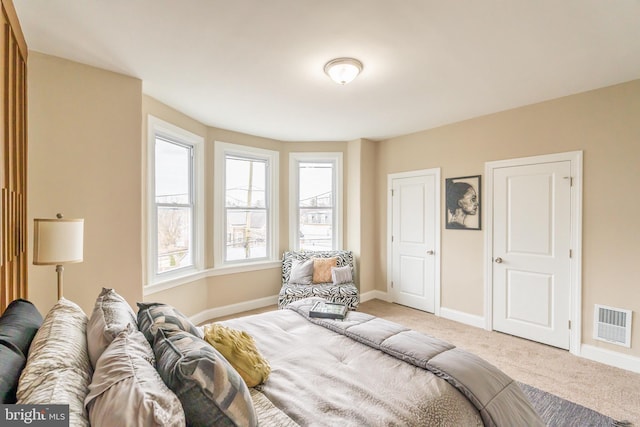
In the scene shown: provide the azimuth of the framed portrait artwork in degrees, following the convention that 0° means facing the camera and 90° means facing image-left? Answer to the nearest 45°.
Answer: approximately 45°

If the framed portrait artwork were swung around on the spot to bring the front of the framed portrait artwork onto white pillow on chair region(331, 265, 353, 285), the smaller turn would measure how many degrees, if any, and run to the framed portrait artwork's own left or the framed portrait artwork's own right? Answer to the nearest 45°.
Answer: approximately 45° to the framed portrait artwork's own right

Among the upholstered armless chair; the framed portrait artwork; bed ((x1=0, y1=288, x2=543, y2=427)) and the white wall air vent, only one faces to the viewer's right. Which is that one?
the bed

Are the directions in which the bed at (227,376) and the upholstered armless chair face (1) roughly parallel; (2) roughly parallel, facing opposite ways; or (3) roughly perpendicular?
roughly perpendicular

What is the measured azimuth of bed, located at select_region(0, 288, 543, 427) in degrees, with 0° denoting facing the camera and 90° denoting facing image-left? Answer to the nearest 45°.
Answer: approximately 270°

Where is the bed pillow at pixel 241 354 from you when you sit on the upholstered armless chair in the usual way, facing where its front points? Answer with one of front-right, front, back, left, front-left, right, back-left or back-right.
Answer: front

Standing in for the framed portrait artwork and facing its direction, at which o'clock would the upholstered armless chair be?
The upholstered armless chair is roughly at 1 o'clock from the framed portrait artwork.

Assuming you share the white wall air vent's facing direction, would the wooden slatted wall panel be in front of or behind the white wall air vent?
in front

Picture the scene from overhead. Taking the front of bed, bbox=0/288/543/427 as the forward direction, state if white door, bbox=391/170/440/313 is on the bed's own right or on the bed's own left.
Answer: on the bed's own left
